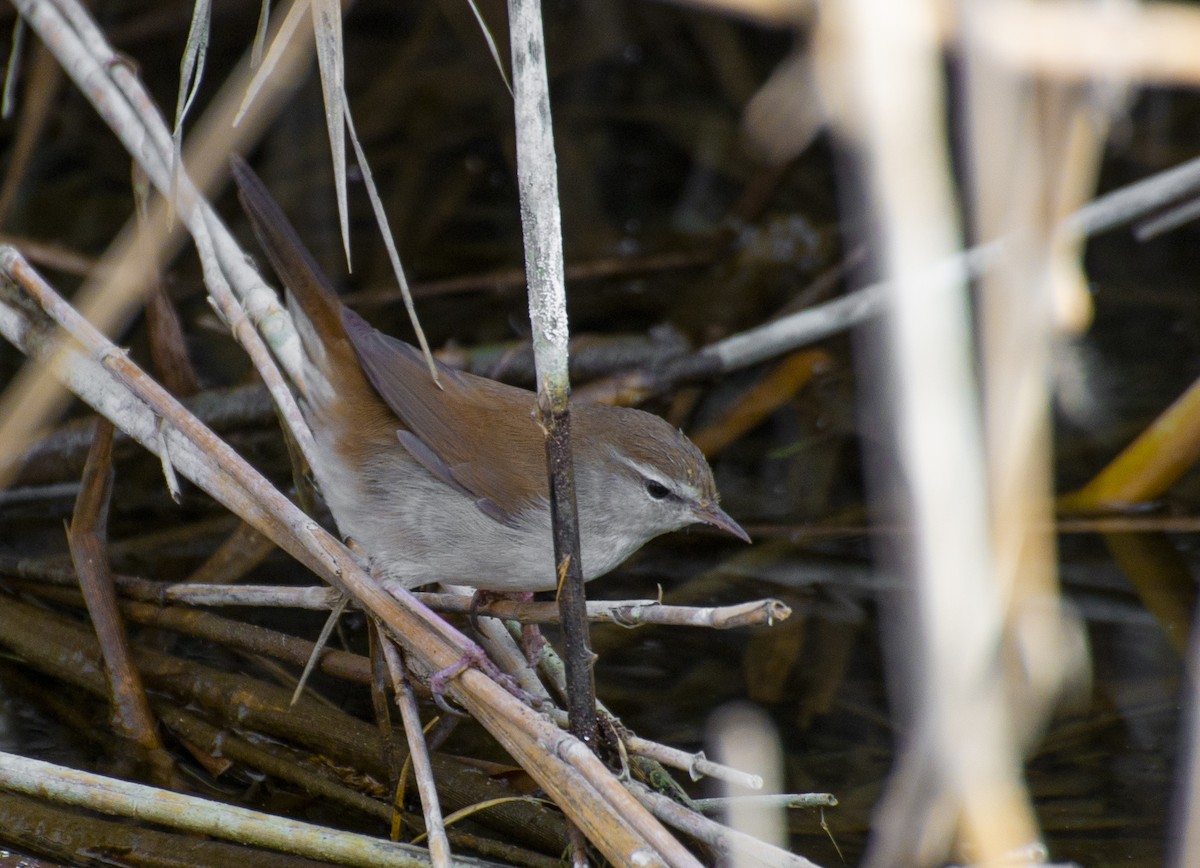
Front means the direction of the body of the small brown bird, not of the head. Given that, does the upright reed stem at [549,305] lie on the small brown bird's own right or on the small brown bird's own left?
on the small brown bird's own right

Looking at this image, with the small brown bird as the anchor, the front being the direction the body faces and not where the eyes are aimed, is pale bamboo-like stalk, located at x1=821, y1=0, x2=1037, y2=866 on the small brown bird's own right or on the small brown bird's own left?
on the small brown bird's own right

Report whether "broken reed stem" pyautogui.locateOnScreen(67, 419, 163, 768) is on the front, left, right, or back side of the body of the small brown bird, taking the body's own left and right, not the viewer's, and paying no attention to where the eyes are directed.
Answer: back

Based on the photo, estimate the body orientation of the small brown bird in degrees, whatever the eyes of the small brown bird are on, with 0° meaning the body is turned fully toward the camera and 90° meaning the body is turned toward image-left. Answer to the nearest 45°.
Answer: approximately 270°
